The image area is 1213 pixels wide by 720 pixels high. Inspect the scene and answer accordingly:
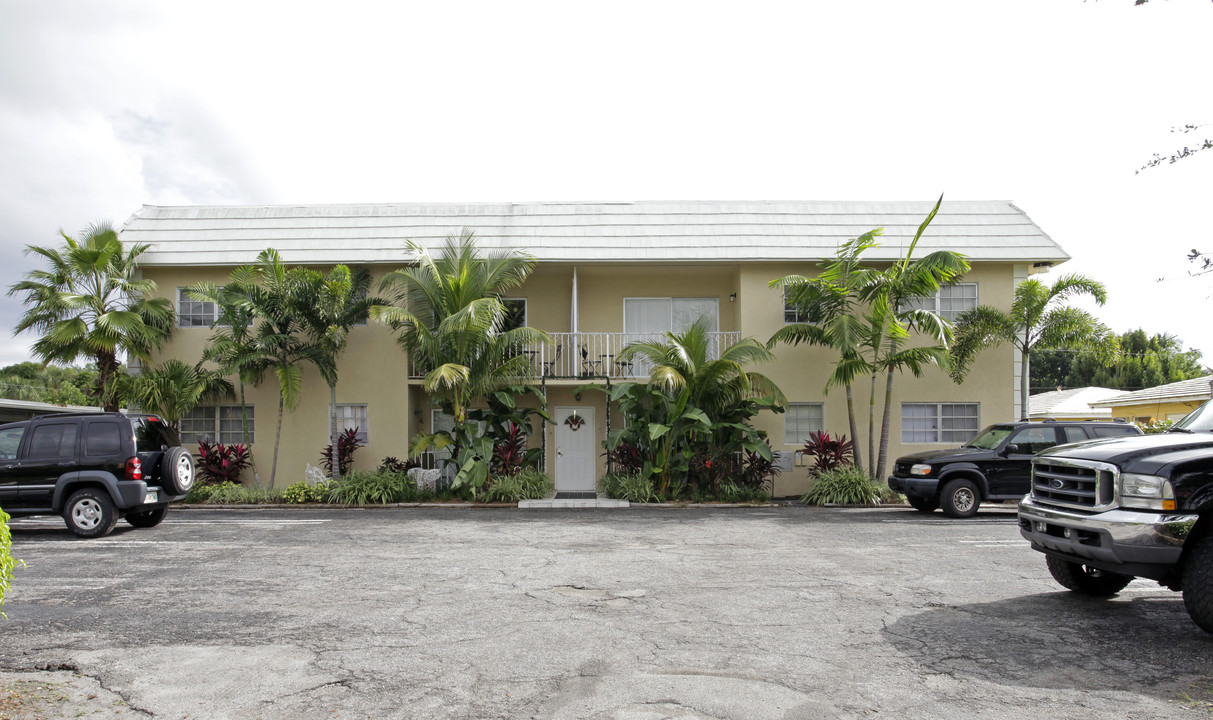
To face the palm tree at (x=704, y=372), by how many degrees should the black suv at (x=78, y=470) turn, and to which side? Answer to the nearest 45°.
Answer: approximately 135° to its right

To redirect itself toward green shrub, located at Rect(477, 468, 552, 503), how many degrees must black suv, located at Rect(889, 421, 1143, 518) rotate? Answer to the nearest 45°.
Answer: approximately 45° to its right

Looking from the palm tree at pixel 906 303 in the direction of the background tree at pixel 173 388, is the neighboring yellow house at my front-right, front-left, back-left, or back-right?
back-right

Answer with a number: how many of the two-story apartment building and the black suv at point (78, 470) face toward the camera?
1

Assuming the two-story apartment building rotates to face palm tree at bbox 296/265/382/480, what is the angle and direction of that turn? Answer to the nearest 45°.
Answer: approximately 90° to its right

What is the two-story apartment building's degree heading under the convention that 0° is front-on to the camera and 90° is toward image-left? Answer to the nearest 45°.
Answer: approximately 0°

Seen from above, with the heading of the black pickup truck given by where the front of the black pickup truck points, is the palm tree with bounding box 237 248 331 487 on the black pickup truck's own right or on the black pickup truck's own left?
on the black pickup truck's own right

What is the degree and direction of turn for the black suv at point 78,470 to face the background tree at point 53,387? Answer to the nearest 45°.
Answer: approximately 45° to its right

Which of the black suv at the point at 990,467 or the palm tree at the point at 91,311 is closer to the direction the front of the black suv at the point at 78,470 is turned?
the palm tree

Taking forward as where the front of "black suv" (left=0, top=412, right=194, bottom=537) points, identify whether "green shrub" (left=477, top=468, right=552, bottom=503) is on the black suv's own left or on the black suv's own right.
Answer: on the black suv's own right

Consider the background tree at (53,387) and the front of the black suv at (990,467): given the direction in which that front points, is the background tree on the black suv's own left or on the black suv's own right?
on the black suv's own right

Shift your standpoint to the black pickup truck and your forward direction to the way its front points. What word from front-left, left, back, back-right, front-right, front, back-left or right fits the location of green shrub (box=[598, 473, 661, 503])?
right

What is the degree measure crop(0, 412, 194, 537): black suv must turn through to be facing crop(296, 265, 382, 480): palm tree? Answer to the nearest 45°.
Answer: approximately 90° to its right
